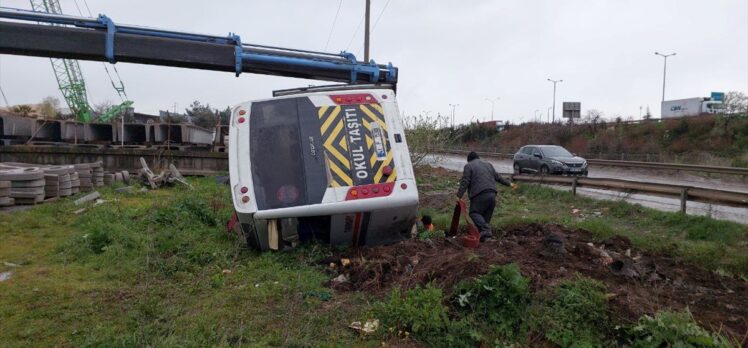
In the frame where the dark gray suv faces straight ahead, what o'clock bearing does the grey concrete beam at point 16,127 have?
The grey concrete beam is roughly at 4 o'clock from the dark gray suv.

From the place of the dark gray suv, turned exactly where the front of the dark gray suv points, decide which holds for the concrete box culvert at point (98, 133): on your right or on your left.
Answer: on your right

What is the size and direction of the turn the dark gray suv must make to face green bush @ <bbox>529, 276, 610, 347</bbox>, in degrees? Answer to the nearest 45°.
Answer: approximately 45° to its right

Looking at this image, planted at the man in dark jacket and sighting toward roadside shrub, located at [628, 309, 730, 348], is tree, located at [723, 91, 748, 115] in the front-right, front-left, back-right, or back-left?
back-left

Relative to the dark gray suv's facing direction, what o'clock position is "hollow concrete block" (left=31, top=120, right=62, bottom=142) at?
The hollow concrete block is roughly at 4 o'clock from the dark gray suv.

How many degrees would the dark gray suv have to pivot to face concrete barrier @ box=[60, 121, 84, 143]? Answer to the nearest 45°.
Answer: approximately 135° to its right

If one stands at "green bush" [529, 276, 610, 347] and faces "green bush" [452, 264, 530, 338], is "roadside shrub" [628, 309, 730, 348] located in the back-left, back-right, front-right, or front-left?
back-left

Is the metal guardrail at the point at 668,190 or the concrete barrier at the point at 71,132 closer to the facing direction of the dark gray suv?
the metal guardrail

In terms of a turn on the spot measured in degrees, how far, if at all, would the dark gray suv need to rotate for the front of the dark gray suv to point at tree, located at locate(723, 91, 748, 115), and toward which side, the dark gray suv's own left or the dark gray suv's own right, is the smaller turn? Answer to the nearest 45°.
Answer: approximately 90° to the dark gray suv's own left

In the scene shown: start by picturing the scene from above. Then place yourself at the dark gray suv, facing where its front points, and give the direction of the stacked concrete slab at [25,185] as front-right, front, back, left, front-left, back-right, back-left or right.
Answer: right

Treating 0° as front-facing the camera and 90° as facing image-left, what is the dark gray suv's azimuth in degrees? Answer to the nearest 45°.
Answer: approximately 315°

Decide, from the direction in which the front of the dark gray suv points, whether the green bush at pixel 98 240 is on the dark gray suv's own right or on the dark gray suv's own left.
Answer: on the dark gray suv's own right

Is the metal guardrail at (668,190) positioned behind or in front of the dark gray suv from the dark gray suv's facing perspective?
in front

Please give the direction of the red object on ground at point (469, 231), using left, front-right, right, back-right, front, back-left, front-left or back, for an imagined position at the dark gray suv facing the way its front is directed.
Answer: front-right
